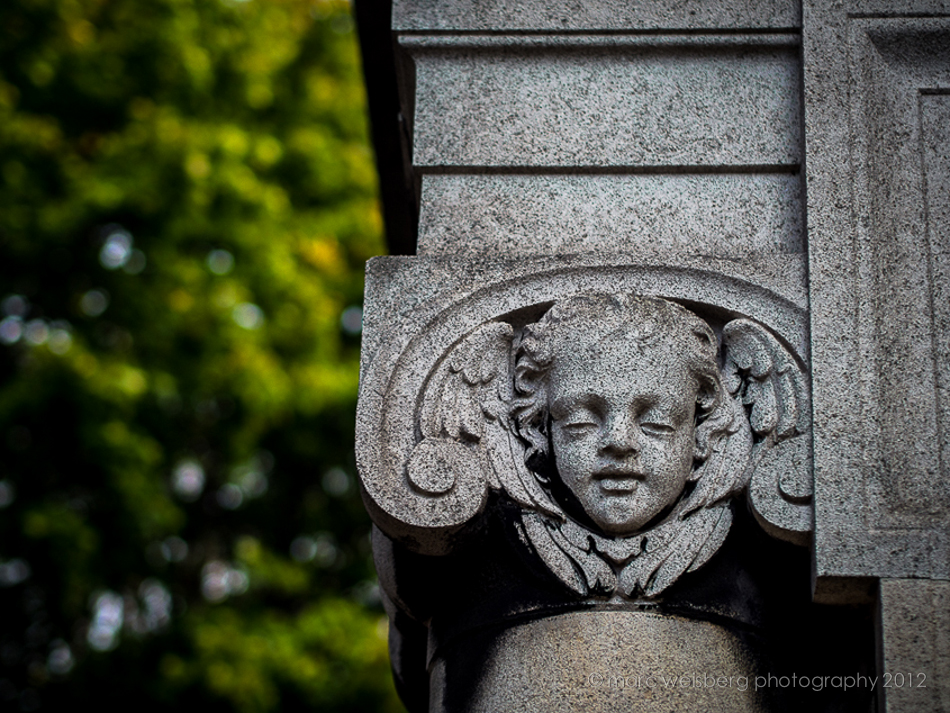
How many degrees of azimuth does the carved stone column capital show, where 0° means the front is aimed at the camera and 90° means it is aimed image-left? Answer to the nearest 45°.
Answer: approximately 0°
